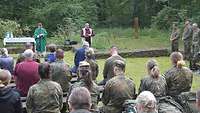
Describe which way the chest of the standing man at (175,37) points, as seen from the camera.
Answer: to the viewer's left

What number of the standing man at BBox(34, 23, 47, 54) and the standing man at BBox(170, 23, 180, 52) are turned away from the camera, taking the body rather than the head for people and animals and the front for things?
0

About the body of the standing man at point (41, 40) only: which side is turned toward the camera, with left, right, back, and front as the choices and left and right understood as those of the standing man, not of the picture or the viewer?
front

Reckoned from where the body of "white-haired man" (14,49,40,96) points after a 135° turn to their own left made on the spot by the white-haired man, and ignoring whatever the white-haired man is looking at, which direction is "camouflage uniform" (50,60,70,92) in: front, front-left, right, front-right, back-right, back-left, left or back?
back

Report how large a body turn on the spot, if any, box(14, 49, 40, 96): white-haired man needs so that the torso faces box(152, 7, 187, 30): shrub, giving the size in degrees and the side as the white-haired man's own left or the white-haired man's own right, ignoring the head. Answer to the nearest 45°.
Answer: approximately 45° to the white-haired man's own right

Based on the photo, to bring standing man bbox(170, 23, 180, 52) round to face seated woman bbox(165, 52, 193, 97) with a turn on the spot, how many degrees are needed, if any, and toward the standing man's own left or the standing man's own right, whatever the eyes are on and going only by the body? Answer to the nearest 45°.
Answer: approximately 90° to the standing man's own left

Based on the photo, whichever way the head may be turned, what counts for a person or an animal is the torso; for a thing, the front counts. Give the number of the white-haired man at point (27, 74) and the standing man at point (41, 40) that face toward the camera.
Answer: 1

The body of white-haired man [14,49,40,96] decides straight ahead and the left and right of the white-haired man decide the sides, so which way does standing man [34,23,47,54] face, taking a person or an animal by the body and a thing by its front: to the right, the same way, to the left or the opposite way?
the opposite way

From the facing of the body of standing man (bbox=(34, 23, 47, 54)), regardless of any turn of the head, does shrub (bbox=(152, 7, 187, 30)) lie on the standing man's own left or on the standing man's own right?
on the standing man's own left

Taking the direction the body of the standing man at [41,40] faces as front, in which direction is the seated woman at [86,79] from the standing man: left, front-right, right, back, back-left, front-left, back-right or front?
front

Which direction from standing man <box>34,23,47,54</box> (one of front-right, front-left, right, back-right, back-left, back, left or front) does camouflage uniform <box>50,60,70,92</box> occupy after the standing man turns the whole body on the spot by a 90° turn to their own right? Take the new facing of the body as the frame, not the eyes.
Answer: left

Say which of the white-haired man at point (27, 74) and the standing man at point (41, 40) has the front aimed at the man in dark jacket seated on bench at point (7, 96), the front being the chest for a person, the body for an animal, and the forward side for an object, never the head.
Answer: the standing man

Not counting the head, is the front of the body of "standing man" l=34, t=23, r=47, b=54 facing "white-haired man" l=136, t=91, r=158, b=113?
yes

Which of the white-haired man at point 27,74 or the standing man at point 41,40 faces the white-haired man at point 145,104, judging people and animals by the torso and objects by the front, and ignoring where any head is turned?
the standing man

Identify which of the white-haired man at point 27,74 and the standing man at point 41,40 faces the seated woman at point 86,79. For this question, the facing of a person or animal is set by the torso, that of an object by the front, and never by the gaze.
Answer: the standing man

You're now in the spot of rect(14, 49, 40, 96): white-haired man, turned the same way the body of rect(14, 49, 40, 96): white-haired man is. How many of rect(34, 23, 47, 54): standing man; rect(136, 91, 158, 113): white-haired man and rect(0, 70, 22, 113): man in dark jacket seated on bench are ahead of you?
1

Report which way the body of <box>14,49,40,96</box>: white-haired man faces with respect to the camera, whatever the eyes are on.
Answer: away from the camera
